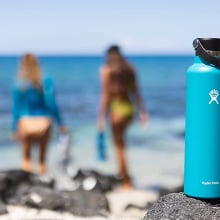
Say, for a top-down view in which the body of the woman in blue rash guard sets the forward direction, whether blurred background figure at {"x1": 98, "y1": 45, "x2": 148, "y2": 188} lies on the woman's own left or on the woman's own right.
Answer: on the woman's own right

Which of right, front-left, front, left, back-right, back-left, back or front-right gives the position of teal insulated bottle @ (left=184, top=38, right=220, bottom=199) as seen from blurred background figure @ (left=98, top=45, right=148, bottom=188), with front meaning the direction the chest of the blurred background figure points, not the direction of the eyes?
back

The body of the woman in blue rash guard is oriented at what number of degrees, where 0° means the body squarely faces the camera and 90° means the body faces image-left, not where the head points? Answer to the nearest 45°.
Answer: approximately 180°

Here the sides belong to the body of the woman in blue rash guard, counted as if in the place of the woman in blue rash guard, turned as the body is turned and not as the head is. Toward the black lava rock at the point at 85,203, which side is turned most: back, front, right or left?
back

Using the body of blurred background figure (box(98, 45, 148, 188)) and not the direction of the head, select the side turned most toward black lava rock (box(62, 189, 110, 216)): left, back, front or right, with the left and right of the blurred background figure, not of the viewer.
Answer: back

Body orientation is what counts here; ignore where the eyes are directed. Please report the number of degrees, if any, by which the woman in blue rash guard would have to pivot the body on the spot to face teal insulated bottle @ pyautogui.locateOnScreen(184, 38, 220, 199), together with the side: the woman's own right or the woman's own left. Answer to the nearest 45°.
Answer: approximately 180°

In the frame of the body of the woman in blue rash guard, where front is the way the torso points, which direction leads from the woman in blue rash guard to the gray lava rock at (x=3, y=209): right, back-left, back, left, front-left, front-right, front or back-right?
back

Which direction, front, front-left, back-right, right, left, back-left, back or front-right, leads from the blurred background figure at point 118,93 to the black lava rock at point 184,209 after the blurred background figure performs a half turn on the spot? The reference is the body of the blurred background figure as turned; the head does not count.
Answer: front

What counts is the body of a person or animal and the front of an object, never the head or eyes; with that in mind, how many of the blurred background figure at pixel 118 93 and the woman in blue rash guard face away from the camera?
2

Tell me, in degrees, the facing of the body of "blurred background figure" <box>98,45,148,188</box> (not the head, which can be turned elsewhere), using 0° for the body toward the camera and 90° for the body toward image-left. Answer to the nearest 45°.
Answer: approximately 180°
